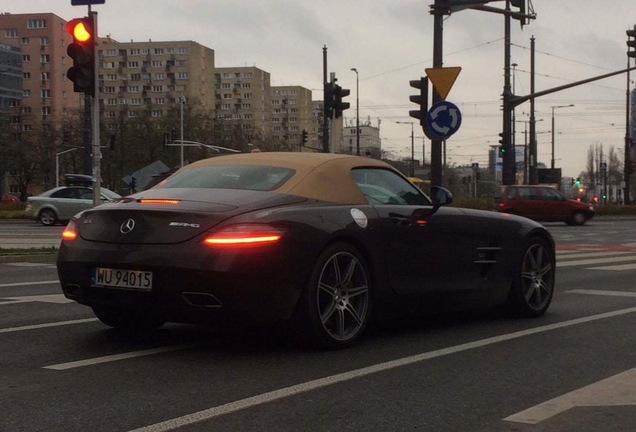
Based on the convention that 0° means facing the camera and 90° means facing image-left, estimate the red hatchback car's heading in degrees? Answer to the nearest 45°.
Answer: approximately 270°

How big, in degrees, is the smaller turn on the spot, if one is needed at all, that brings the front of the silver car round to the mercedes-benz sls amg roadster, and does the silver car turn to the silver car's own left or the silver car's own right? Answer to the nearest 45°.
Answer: approximately 90° to the silver car's own right

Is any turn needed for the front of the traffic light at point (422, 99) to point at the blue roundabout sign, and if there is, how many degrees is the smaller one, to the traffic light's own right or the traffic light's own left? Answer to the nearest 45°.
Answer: approximately 180°

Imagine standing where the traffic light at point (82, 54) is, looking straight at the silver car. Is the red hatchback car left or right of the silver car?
right

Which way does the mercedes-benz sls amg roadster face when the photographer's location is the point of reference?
facing away from the viewer and to the right of the viewer

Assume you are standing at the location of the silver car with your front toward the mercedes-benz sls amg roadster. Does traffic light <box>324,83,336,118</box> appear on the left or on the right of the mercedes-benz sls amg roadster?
left

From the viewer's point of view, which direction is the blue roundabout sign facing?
toward the camera

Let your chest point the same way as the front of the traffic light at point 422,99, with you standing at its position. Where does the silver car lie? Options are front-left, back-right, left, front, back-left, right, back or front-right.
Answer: front-right

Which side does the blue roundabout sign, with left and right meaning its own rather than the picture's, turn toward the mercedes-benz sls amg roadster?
front

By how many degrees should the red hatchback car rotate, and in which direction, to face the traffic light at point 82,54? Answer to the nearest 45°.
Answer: approximately 90° to its right

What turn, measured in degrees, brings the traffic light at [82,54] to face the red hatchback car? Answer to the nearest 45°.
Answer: approximately 180°

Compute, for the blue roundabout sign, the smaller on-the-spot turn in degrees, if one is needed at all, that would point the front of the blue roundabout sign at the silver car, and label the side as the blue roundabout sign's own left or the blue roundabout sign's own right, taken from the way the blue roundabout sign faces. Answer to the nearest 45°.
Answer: approximately 135° to the blue roundabout sign's own right

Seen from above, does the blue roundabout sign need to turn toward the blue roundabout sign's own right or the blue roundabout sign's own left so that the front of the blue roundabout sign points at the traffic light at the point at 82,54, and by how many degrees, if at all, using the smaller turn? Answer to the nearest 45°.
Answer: approximately 45° to the blue roundabout sign's own right

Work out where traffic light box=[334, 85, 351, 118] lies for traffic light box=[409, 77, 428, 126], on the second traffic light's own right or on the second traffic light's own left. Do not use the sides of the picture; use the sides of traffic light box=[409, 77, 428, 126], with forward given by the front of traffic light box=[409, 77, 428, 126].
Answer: on the second traffic light's own right
